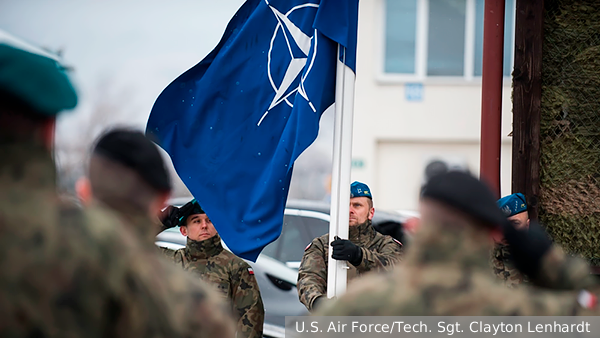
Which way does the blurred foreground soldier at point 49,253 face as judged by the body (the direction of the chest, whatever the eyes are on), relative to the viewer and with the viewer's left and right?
facing away from the viewer

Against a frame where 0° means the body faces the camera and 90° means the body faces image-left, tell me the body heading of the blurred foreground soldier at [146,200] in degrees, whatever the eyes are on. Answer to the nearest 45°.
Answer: approximately 180°

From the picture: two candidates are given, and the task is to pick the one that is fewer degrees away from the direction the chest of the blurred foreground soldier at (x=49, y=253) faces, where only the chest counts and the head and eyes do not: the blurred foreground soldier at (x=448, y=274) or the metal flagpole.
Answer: the metal flagpole

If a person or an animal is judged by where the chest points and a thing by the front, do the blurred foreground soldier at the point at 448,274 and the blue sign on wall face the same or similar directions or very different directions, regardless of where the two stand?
very different directions

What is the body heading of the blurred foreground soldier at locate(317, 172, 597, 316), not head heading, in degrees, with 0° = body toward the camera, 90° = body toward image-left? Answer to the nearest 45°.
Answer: approximately 180°

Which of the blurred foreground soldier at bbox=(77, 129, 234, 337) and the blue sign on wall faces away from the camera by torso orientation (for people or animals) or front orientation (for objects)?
the blurred foreground soldier

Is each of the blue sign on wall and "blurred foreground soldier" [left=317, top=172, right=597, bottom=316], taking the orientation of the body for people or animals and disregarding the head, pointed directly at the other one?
yes

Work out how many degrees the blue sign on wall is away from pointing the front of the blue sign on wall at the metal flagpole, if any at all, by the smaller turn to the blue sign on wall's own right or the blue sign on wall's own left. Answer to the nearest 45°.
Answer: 0° — it already faces it
